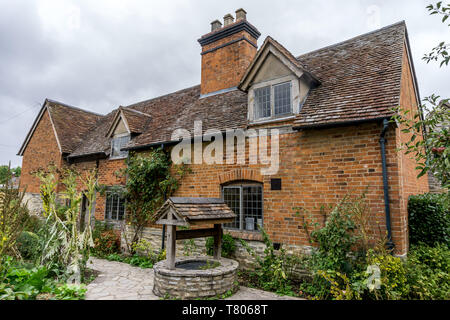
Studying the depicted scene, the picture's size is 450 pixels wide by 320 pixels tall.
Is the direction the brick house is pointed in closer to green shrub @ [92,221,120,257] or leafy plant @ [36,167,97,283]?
the leafy plant

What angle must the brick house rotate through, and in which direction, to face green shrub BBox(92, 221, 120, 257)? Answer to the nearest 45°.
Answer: approximately 90° to its right

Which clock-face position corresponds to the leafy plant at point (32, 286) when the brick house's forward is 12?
The leafy plant is roughly at 1 o'clock from the brick house.

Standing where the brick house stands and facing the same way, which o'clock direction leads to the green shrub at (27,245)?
The green shrub is roughly at 2 o'clock from the brick house.

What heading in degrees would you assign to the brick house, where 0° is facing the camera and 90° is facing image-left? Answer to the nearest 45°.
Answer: approximately 45°
